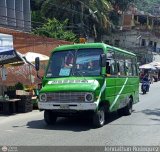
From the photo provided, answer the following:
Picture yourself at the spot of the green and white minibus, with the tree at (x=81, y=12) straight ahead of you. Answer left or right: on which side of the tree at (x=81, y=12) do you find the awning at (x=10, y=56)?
left

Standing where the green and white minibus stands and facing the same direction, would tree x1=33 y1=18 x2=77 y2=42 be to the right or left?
on its right

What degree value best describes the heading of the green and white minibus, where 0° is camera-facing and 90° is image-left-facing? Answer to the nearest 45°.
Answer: approximately 45°

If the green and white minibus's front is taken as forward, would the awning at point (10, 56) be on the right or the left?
on its right

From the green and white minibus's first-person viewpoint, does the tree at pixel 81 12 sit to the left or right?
on its right
